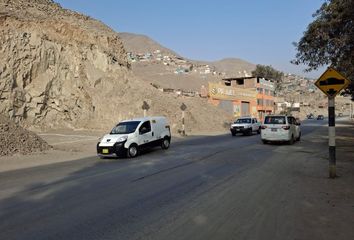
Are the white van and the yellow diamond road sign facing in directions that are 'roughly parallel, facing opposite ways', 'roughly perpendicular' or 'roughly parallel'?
roughly parallel

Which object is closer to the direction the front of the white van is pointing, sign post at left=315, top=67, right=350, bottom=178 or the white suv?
the sign post

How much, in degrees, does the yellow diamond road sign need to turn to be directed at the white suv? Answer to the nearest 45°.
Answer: approximately 180°

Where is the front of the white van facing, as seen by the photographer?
facing the viewer and to the left of the viewer

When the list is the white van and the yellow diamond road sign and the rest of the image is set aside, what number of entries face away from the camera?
0

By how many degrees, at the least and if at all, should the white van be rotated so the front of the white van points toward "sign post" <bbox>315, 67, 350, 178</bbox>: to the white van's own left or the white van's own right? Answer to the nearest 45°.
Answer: approximately 90° to the white van's own left

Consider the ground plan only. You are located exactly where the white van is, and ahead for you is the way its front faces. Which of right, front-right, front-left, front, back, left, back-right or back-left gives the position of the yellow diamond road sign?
left

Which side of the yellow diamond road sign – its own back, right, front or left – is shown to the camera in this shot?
front
